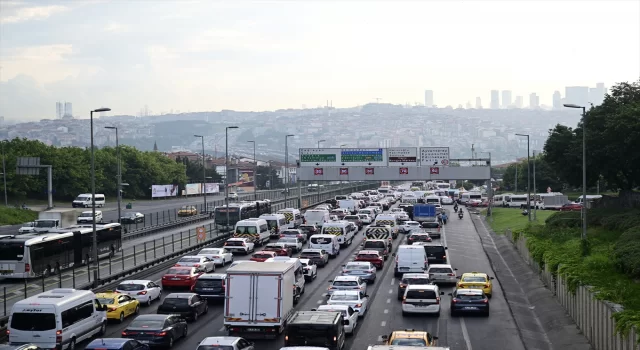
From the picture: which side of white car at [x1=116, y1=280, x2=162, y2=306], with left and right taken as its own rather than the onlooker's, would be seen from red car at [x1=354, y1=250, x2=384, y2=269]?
front

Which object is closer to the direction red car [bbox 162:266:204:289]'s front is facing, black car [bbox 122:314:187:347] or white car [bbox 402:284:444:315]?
the white car

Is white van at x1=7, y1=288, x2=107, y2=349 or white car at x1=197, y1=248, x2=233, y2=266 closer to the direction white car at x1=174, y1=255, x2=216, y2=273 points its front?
the white car

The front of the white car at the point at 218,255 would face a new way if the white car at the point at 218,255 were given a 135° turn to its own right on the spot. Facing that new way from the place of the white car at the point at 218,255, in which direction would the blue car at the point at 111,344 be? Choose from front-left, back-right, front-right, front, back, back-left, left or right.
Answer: front

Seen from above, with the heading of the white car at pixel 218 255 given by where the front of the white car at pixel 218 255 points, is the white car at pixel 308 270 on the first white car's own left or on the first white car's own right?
on the first white car's own right

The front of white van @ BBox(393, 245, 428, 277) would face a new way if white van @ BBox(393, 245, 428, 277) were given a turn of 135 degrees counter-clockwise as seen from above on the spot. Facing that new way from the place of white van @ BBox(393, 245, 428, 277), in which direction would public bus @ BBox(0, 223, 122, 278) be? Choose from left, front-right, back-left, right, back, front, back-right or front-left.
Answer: front-right

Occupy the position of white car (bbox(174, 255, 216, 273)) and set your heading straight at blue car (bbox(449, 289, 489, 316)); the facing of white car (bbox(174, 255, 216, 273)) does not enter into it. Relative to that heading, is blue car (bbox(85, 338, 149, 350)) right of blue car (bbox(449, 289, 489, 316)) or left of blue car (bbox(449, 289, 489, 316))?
right

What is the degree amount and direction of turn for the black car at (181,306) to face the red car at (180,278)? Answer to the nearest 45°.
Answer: approximately 45° to its left

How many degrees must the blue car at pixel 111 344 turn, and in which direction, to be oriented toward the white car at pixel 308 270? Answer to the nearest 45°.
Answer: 0° — it already faces it
